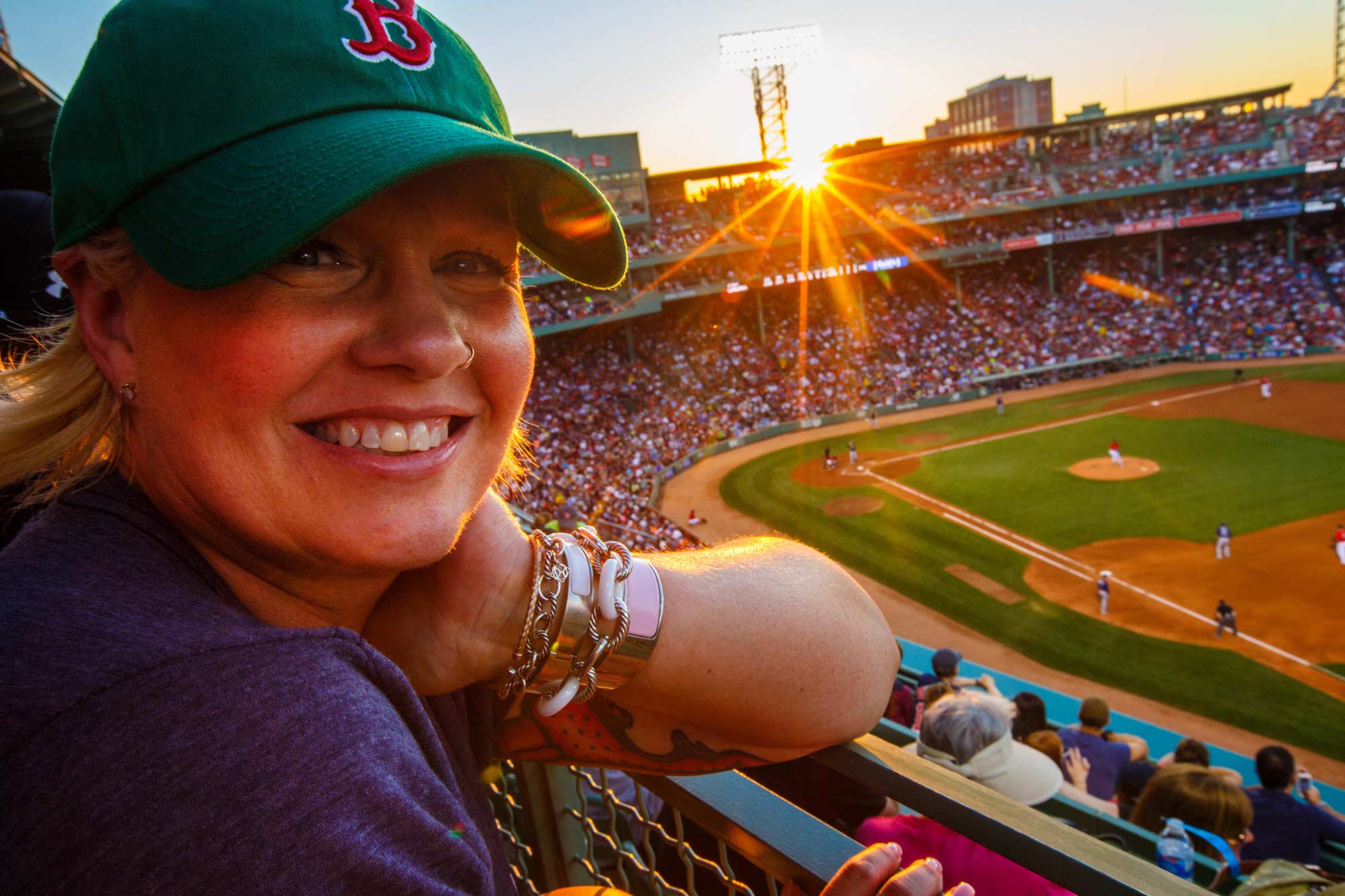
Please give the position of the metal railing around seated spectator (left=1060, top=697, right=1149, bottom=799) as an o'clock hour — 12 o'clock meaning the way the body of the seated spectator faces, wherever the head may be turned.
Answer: The metal railing is roughly at 6 o'clock from the seated spectator.

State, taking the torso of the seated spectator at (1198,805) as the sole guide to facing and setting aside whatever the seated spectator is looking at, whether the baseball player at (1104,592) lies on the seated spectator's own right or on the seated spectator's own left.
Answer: on the seated spectator's own left

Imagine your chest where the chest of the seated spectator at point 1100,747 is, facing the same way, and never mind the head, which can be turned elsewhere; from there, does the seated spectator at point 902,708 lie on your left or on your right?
on your left

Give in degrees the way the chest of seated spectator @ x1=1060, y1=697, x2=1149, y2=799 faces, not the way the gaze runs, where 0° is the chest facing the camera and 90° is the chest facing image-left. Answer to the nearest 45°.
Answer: approximately 180°

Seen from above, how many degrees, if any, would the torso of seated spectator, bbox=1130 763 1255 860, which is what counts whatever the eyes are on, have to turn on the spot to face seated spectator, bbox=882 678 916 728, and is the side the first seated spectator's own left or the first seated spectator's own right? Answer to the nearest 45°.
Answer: approximately 90° to the first seated spectator's own left

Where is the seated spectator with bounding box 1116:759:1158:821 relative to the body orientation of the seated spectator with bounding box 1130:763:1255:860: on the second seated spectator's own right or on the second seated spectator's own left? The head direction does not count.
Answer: on the second seated spectator's own left

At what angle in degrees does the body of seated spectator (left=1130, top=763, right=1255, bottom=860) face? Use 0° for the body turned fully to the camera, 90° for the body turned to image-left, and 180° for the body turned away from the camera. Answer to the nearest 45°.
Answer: approximately 225°

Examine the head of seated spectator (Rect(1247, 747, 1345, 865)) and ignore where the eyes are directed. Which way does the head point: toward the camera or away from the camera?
away from the camera

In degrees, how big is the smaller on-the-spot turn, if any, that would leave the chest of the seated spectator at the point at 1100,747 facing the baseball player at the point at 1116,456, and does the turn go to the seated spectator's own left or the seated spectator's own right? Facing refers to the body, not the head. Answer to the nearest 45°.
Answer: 0° — they already face them

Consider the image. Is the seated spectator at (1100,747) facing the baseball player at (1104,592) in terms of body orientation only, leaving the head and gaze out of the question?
yes
